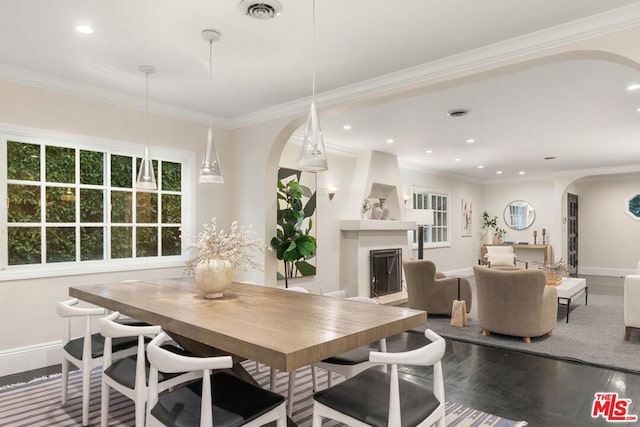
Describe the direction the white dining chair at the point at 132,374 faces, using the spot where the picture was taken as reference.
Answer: facing away from the viewer and to the right of the viewer

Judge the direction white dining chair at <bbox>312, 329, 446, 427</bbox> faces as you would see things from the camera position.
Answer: facing away from the viewer and to the left of the viewer

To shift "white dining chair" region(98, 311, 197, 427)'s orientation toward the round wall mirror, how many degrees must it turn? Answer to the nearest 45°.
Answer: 0° — it already faces it

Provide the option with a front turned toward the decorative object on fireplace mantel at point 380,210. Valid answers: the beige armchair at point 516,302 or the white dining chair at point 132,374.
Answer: the white dining chair

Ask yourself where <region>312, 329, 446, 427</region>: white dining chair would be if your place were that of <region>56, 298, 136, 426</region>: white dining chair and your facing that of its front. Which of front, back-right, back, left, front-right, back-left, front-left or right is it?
right

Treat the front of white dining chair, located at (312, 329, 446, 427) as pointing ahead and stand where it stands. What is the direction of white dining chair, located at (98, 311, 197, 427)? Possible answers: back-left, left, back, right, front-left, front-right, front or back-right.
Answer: front-left

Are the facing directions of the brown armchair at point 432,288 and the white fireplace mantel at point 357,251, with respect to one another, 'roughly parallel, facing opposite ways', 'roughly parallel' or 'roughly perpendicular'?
roughly perpendicular

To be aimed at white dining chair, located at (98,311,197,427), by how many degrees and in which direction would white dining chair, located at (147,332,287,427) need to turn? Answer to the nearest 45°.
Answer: approximately 90° to its left

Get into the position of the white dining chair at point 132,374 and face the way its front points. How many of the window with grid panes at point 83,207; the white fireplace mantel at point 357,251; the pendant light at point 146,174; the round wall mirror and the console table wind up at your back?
0

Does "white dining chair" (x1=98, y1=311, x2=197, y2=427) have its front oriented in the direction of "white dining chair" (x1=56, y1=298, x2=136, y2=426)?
no

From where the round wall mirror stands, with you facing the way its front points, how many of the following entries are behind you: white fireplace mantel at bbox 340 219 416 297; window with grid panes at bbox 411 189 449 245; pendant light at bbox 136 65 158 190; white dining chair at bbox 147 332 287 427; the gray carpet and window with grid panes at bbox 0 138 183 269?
0

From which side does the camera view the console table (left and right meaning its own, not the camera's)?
front

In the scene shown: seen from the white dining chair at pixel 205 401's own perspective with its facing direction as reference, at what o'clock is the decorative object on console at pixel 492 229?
The decorative object on console is roughly at 12 o'clock from the white dining chair.

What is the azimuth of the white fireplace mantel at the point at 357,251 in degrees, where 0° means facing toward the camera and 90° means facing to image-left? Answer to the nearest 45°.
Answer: approximately 315°

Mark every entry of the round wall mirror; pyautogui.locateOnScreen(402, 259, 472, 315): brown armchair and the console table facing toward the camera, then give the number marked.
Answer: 2

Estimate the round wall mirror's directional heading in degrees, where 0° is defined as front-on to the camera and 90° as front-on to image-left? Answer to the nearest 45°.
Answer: approximately 0°

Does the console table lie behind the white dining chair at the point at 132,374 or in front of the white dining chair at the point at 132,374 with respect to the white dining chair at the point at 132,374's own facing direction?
in front

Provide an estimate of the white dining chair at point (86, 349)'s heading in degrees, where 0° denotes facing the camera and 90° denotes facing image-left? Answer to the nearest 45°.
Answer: approximately 225°
